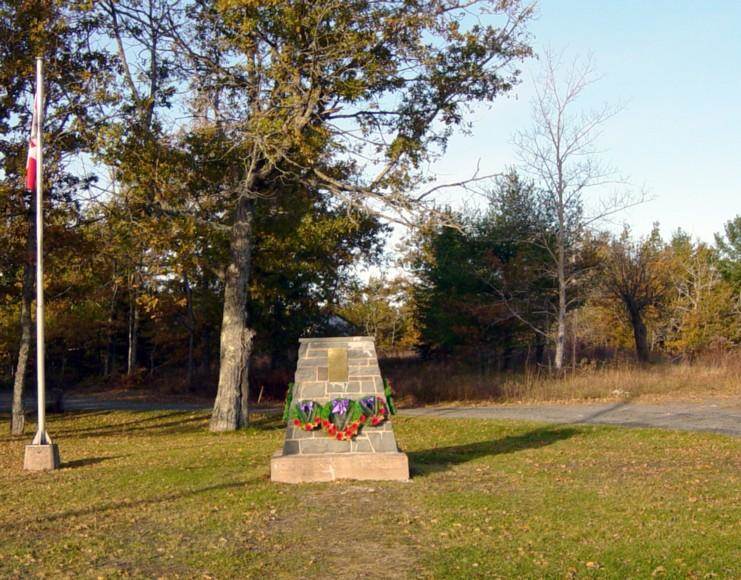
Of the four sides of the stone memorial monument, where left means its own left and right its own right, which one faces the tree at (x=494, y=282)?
back

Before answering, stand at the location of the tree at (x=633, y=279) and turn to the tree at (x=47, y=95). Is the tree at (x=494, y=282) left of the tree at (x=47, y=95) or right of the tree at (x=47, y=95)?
right

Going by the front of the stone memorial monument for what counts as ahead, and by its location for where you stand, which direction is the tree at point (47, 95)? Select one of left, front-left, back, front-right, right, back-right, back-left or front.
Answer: back-right

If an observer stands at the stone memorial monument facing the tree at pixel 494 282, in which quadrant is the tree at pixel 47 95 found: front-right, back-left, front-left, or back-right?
front-left

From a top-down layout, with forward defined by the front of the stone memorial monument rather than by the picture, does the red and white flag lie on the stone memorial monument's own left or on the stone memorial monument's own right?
on the stone memorial monument's own right

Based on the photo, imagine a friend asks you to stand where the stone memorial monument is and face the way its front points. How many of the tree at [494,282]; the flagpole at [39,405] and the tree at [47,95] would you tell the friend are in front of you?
0

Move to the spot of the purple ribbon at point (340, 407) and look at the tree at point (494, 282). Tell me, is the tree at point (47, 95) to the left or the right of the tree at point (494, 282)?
left

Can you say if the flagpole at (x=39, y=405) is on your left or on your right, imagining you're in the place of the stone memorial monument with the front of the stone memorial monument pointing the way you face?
on your right

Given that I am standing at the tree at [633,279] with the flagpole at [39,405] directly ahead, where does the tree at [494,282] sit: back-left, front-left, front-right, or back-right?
front-right

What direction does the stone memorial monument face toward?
toward the camera

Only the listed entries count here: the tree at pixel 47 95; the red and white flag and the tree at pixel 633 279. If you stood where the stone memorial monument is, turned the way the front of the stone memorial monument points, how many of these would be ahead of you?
0

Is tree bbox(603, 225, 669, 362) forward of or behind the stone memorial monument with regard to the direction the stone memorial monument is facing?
behind
